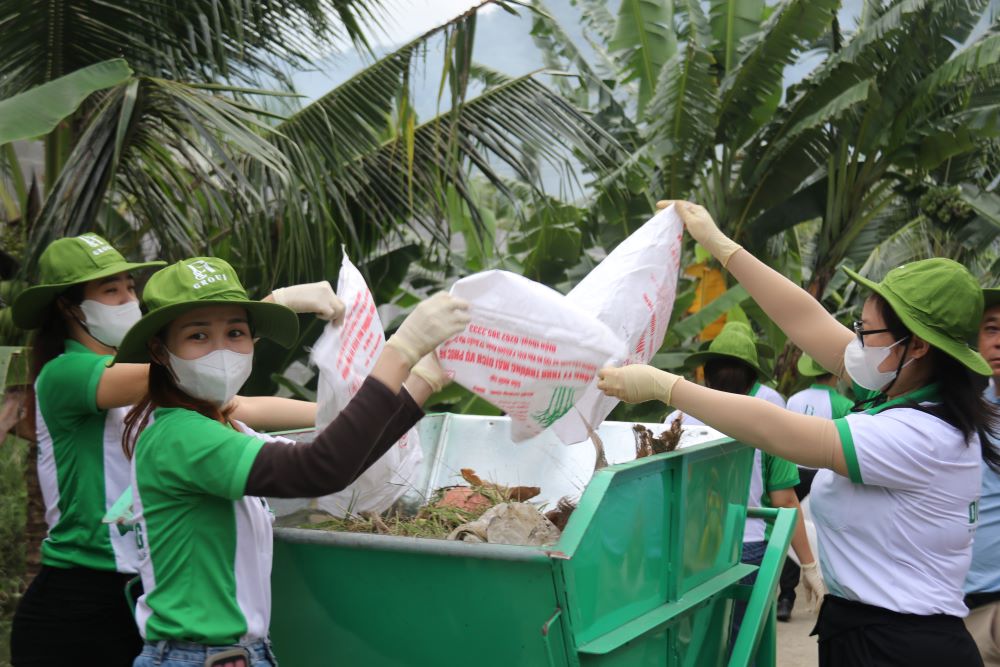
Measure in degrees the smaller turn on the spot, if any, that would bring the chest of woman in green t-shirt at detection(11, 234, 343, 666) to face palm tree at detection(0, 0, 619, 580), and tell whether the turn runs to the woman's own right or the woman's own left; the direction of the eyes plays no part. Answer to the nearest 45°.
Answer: approximately 90° to the woman's own left

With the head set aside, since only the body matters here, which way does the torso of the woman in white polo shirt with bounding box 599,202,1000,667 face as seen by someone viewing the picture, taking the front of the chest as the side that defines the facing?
to the viewer's left

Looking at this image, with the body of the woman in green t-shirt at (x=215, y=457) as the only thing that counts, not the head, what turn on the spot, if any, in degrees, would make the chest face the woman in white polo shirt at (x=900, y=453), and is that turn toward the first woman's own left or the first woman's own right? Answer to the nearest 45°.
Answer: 0° — they already face them

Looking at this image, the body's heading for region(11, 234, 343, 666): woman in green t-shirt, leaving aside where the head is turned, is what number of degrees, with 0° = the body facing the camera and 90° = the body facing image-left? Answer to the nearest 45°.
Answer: approximately 270°

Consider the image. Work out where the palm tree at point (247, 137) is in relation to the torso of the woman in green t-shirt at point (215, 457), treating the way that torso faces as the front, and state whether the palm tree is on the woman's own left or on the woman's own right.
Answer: on the woman's own left

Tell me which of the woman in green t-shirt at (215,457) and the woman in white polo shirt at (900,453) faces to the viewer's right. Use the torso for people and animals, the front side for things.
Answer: the woman in green t-shirt

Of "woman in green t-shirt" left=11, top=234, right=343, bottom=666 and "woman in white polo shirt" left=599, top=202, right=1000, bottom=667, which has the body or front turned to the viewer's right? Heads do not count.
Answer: the woman in green t-shirt

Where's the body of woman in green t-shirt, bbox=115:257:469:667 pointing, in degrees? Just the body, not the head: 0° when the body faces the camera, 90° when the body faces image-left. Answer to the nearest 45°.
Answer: approximately 270°

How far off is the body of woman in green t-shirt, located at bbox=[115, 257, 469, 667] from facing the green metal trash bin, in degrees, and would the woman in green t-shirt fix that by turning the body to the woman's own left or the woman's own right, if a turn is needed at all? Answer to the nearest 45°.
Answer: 0° — they already face it
